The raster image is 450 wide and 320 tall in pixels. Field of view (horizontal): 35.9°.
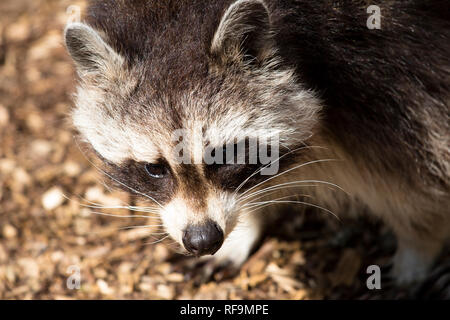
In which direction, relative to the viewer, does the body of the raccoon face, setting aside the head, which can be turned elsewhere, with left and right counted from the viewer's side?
facing the viewer and to the left of the viewer
